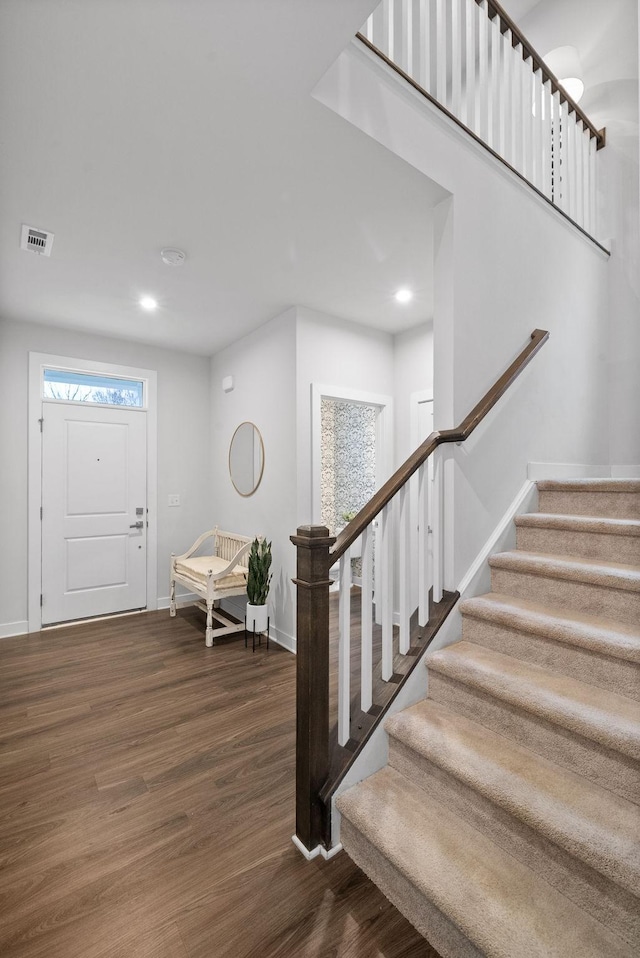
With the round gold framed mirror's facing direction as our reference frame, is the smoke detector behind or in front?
in front

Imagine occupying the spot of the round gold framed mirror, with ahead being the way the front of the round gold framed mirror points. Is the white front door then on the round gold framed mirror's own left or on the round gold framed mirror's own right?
on the round gold framed mirror's own right

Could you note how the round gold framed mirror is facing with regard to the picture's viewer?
facing the viewer and to the left of the viewer

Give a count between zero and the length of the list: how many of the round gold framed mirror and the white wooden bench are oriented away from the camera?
0

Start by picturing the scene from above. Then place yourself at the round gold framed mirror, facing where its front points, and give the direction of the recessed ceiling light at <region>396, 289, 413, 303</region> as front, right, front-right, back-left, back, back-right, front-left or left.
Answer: left

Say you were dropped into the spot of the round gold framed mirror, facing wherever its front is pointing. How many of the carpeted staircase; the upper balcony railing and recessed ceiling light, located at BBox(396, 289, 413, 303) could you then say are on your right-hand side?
0

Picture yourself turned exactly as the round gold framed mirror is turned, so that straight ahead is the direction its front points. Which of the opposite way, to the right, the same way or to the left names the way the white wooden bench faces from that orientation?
the same way

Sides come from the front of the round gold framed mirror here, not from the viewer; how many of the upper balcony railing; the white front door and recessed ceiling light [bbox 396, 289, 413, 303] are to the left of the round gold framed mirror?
2

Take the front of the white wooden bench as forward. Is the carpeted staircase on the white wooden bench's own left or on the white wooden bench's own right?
on the white wooden bench's own left

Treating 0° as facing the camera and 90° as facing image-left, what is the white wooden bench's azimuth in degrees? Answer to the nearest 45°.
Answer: approximately 45°

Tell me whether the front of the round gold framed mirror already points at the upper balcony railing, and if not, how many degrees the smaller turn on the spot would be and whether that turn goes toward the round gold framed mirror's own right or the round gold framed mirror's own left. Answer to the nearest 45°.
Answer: approximately 90° to the round gold framed mirror's own left

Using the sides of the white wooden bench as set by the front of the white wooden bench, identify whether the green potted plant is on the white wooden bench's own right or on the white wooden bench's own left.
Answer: on the white wooden bench's own left
